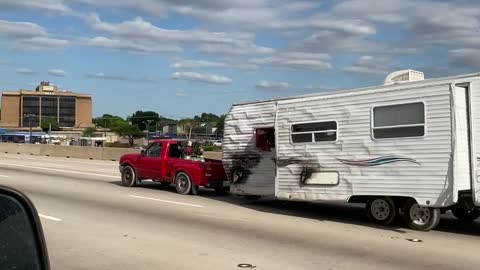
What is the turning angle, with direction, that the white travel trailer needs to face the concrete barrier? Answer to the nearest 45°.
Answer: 0° — it already faces it

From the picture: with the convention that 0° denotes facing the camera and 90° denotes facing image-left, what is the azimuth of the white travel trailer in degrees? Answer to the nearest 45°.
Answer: approximately 135°

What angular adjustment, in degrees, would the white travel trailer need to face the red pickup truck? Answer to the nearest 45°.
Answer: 0° — it already faces it

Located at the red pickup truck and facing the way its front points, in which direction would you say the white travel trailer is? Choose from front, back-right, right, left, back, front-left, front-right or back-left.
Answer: back

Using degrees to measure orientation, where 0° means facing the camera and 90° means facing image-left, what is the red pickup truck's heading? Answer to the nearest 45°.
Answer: approximately 135°

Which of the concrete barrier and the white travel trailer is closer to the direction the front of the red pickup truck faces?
the concrete barrier
